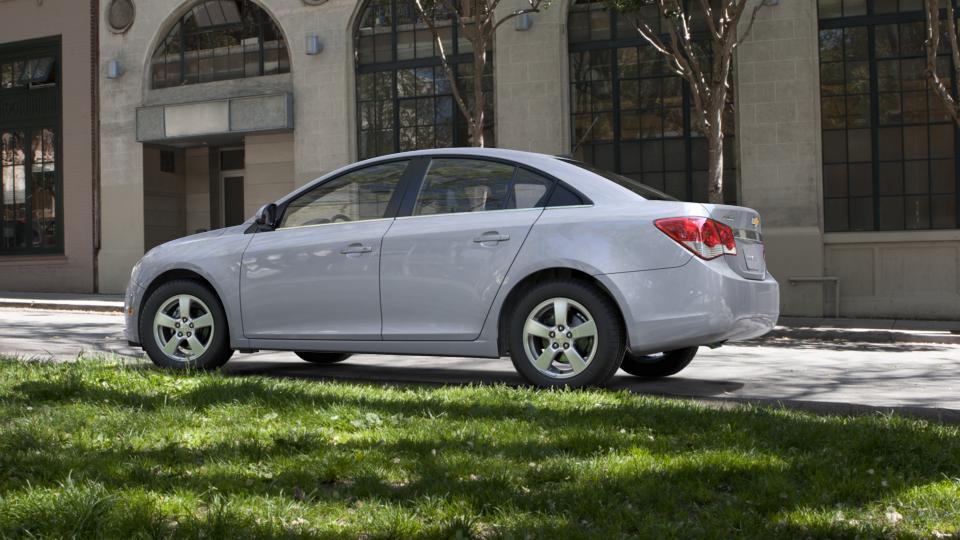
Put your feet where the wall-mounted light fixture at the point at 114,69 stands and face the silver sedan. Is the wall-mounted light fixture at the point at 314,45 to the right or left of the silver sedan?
left

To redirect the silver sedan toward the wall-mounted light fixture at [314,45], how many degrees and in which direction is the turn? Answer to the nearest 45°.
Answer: approximately 45° to its right

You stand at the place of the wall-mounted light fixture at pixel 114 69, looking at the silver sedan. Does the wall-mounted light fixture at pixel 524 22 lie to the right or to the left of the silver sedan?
left

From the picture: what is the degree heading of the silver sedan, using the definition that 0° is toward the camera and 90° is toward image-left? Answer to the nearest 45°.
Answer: approximately 135°

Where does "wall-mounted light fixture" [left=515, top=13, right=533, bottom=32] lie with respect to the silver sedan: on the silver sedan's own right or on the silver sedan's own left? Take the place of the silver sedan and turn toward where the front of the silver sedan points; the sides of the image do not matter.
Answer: on the silver sedan's own right
